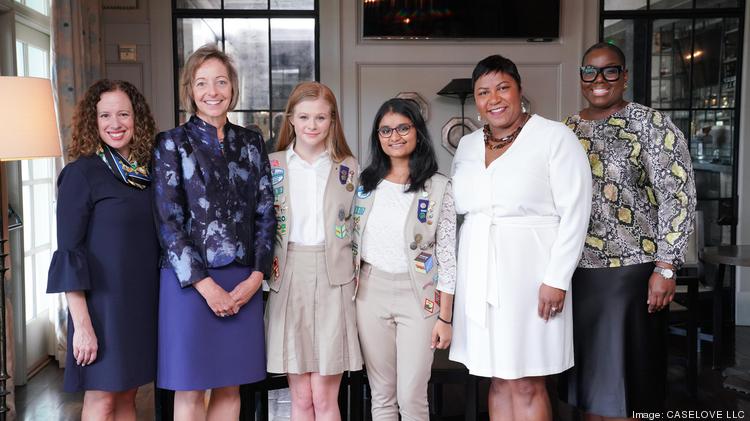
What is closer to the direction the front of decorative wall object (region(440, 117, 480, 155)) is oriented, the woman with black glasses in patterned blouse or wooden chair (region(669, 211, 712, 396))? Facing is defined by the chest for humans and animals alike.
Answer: the woman with black glasses in patterned blouse

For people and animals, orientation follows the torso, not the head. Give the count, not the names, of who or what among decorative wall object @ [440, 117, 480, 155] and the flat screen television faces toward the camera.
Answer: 2

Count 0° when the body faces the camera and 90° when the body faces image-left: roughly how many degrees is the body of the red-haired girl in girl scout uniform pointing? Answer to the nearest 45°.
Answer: approximately 0°

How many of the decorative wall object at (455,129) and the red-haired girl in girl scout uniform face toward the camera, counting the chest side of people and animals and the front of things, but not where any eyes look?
2

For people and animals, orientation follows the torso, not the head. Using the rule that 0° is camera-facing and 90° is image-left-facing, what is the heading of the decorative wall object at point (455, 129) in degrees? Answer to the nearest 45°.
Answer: approximately 0°

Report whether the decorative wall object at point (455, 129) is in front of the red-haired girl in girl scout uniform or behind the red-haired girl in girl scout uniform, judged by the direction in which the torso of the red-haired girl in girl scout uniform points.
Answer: behind

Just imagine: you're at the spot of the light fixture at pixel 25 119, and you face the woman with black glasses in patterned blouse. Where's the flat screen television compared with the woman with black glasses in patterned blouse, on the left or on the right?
left

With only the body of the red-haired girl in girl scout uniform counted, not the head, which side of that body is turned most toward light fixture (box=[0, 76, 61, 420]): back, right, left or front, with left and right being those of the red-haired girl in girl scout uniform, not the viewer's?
right
